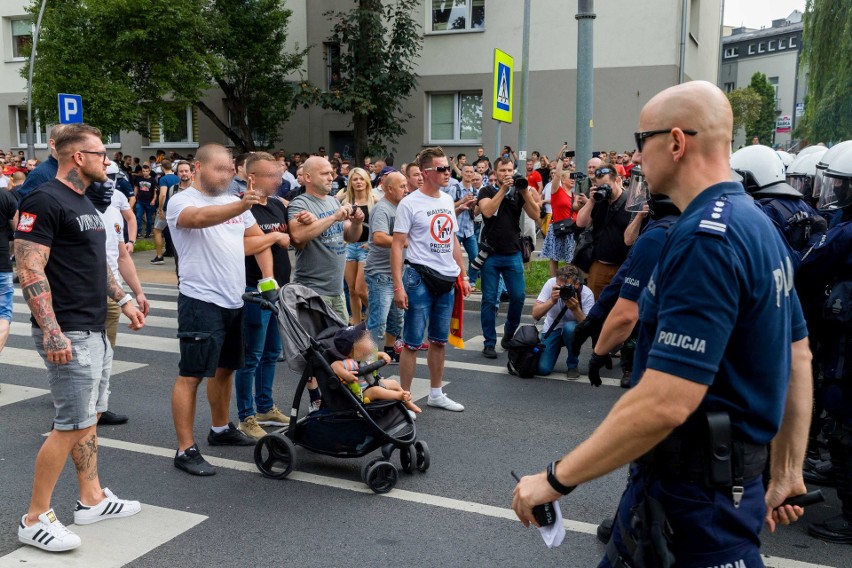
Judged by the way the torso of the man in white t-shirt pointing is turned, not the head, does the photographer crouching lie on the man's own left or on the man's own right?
on the man's own left

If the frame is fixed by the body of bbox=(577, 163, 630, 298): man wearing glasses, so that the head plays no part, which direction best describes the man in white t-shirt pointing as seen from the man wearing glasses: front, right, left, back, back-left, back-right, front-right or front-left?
front

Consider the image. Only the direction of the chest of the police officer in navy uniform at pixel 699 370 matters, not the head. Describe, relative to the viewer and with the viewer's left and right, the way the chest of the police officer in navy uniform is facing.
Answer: facing to the left of the viewer

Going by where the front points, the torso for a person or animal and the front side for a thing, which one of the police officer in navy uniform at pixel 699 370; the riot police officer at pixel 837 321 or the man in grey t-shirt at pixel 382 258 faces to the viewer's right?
the man in grey t-shirt

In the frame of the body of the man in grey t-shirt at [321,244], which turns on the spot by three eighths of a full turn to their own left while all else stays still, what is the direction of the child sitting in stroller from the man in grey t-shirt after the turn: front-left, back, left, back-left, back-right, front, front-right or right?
back

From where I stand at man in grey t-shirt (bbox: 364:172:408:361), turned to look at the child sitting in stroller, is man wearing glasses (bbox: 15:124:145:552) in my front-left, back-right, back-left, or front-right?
front-right

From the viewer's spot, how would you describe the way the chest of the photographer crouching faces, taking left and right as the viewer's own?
facing the viewer

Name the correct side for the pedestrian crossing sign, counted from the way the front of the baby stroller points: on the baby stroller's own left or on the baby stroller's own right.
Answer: on the baby stroller's own left

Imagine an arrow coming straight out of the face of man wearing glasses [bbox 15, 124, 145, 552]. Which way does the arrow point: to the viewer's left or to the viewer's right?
to the viewer's right

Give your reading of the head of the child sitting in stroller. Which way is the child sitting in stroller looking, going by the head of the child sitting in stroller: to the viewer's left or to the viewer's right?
to the viewer's right

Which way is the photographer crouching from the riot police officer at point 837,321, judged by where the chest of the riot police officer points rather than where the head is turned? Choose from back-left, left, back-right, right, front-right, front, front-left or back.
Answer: front-right

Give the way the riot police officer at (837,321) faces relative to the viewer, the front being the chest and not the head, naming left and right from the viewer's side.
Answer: facing to the left of the viewer

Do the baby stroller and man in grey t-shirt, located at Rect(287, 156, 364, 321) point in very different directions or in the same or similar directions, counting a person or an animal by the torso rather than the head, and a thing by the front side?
same or similar directions
